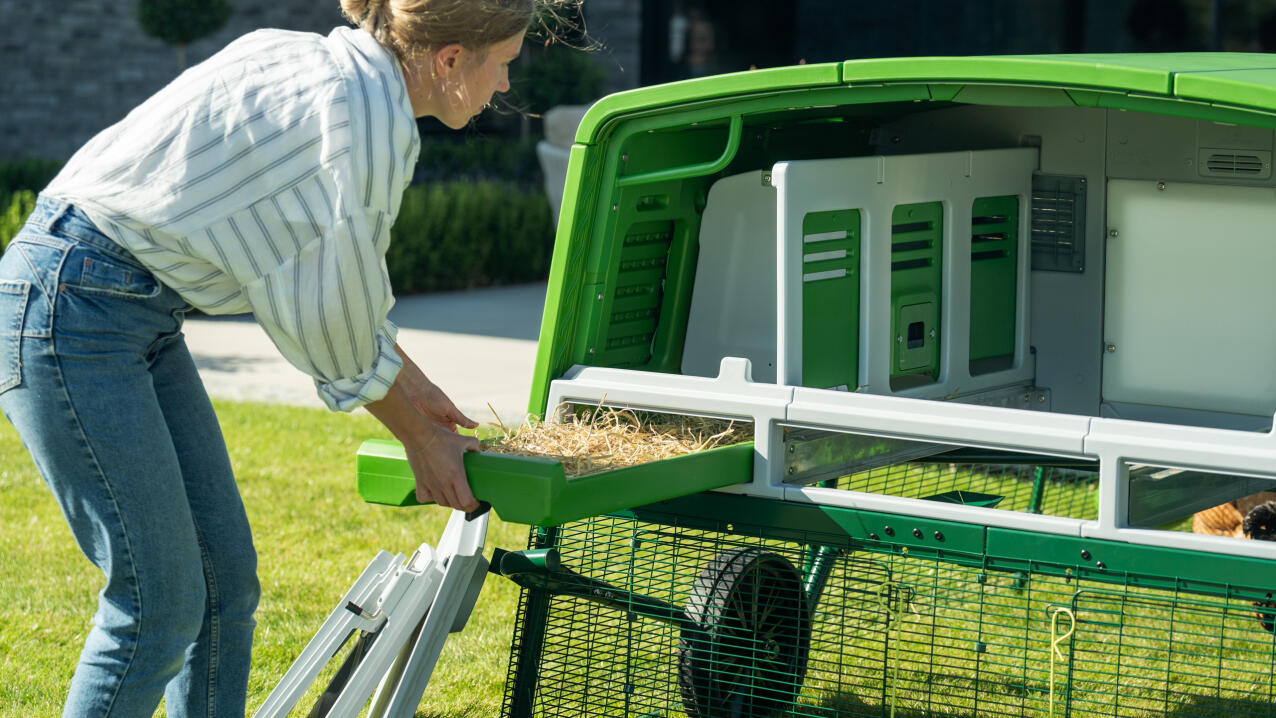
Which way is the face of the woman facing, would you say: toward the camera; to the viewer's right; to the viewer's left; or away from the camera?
to the viewer's right

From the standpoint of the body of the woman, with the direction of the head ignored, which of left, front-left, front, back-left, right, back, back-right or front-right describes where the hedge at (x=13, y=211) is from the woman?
left

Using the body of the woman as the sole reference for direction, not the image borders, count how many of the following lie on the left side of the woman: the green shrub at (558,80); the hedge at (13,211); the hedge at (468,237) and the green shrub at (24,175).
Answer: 4

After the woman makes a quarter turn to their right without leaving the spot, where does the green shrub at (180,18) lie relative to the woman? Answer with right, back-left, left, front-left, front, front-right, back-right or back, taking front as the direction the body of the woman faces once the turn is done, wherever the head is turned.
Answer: back

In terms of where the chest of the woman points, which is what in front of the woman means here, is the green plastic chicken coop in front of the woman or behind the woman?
in front

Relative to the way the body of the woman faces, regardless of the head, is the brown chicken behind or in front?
in front

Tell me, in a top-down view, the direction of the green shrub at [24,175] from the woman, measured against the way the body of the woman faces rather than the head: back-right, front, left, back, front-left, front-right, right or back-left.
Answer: left

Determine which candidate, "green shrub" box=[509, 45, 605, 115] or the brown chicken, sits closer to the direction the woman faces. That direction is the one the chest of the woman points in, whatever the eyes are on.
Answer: the brown chicken

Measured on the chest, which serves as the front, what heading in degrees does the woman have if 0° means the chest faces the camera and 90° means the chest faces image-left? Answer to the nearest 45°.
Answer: approximately 270°

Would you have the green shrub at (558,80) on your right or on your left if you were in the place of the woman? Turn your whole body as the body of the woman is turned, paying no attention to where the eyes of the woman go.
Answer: on your left

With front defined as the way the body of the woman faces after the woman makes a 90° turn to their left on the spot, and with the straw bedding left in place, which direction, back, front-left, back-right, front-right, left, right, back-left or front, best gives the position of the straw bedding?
front-right
